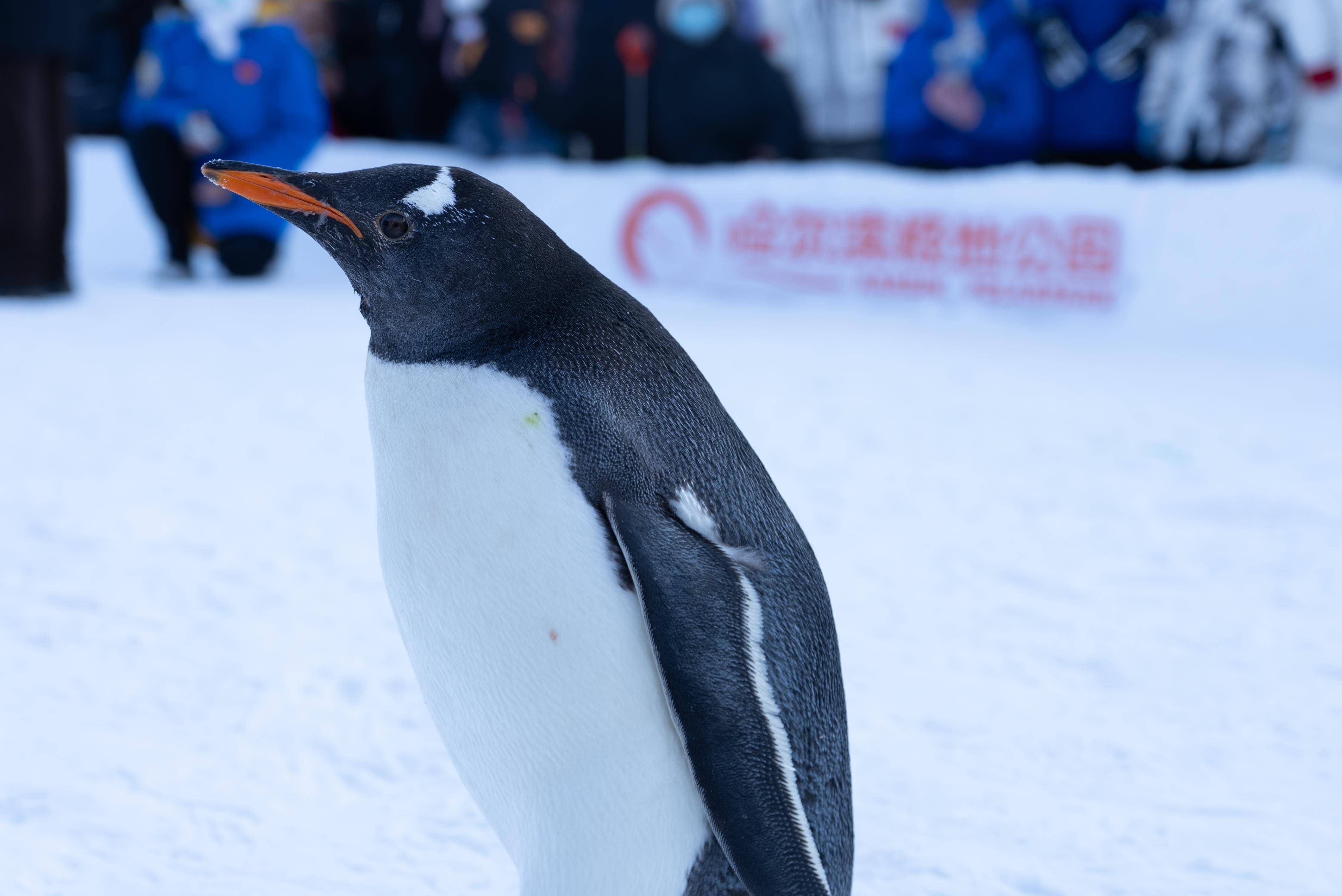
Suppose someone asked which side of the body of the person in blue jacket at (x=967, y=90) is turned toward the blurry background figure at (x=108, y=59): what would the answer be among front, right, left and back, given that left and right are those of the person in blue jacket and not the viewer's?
right

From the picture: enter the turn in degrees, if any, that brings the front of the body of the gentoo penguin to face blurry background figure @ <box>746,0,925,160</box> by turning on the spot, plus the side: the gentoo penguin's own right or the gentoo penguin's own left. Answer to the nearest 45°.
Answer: approximately 90° to the gentoo penguin's own right

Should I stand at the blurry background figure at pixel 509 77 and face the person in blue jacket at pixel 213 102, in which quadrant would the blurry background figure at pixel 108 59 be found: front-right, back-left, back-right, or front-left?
front-right

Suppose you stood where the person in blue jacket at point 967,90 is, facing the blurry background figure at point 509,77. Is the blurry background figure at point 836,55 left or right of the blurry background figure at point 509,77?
right

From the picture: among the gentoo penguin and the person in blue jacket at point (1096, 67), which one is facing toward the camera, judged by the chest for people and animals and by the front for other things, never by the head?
the person in blue jacket

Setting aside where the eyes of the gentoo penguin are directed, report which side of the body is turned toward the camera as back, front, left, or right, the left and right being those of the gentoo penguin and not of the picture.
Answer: left

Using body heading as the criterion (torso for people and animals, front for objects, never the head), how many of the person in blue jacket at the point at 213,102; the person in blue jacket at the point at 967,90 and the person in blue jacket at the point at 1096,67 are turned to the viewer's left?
0

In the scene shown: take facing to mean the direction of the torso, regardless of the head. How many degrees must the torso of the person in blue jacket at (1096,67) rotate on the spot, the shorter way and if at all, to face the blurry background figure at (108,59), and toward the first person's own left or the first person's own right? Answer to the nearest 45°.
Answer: approximately 90° to the first person's own right

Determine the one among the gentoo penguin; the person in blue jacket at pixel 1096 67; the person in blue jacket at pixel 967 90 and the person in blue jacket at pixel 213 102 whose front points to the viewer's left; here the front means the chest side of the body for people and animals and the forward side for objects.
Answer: the gentoo penguin

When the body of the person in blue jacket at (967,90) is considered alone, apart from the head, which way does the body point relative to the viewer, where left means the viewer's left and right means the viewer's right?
facing the viewer

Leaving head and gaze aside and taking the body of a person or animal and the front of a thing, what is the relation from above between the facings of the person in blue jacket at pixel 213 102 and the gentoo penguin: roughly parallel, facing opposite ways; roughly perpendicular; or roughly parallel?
roughly perpendicular

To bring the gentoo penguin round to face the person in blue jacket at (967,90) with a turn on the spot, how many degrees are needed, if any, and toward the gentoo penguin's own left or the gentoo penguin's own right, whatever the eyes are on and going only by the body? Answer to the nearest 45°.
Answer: approximately 90° to the gentoo penguin's own right

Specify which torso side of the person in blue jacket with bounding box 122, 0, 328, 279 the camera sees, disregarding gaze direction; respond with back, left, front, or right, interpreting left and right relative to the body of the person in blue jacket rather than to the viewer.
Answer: front

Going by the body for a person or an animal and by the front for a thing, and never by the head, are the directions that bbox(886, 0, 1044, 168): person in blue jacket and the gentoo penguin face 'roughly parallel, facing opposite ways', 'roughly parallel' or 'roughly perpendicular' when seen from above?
roughly perpendicular
